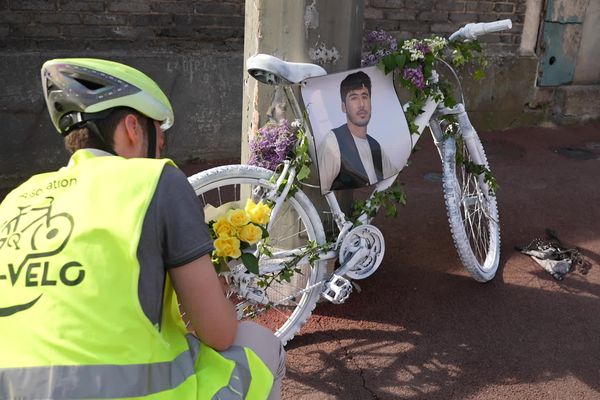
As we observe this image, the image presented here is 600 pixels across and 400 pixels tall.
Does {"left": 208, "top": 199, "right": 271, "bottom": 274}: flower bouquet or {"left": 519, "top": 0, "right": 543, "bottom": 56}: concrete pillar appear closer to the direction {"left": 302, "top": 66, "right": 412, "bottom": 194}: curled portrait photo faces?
the flower bouquet

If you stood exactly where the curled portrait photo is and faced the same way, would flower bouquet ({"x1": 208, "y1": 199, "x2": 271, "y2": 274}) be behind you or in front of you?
in front

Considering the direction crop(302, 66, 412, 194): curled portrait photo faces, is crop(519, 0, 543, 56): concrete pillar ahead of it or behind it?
behind

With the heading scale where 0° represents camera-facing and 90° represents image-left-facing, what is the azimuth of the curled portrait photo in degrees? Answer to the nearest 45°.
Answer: approximately 0°
